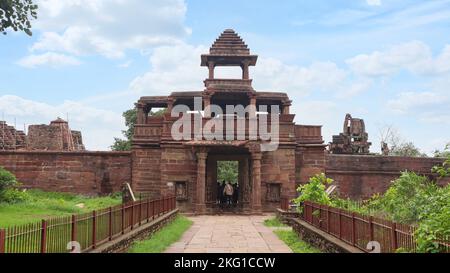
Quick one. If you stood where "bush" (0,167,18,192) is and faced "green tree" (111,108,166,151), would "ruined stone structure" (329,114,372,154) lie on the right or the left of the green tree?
right

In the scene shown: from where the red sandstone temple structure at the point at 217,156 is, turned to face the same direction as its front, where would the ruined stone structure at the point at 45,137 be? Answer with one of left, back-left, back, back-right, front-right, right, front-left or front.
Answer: back-right

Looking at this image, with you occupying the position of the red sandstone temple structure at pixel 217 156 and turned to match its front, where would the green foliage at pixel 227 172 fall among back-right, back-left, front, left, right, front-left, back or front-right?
back

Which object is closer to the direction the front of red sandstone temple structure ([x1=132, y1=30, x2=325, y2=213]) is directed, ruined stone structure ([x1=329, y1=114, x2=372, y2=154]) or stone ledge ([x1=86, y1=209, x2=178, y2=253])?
the stone ledge

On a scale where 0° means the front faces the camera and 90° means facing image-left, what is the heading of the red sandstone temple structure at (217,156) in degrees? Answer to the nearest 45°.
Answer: approximately 0°

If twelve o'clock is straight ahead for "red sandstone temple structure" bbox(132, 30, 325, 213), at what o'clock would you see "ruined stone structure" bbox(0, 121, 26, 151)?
The ruined stone structure is roughly at 4 o'clock from the red sandstone temple structure.

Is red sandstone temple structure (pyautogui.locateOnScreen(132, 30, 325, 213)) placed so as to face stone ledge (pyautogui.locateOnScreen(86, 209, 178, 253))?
yes

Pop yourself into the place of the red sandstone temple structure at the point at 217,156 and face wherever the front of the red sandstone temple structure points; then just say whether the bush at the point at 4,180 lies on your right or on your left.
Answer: on your right

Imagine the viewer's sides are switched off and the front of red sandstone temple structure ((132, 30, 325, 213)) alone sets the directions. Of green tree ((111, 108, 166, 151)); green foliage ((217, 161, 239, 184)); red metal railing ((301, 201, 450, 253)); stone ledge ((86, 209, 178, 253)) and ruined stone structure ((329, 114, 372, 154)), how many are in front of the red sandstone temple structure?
2

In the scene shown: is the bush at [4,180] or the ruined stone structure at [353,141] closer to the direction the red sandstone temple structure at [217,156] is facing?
the bush

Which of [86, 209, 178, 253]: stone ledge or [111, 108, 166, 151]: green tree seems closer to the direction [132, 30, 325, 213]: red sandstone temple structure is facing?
the stone ledge

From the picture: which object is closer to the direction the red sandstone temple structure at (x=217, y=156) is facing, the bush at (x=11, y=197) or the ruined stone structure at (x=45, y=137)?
the bush

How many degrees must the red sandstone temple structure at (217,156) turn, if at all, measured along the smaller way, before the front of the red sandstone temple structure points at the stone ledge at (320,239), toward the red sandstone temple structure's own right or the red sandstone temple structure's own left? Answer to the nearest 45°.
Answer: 0° — it already faces it
